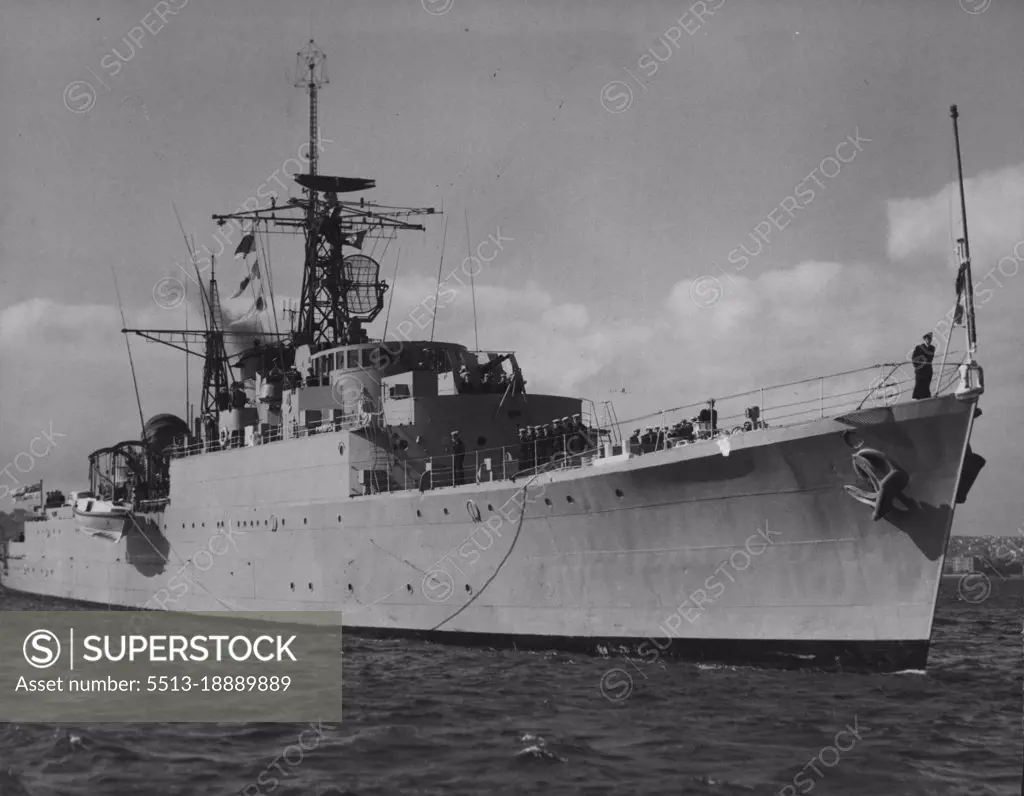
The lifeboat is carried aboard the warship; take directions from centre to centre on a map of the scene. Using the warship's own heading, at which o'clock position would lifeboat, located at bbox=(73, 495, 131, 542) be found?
The lifeboat is roughly at 6 o'clock from the warship.

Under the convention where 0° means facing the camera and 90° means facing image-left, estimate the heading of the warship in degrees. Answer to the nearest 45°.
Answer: approximately 315°

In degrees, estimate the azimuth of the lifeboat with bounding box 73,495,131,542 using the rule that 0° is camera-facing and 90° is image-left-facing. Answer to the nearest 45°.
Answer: approximately 315°
